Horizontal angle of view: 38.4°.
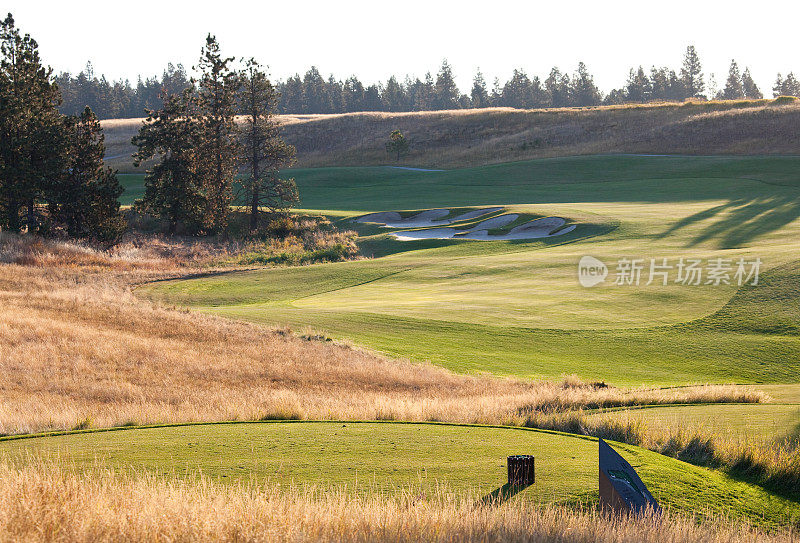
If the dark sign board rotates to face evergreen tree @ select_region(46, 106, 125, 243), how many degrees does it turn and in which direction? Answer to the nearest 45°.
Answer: approximately 135° to its right

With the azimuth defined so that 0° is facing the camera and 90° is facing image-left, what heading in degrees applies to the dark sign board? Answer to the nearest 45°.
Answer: approximately 0°

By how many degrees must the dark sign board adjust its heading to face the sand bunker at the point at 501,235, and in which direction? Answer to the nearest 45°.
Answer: approximately 180°

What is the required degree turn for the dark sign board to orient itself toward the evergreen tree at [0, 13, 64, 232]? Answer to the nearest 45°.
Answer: approximately 135° to its right

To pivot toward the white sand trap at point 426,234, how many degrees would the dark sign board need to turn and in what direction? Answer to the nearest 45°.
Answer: approximately 180°

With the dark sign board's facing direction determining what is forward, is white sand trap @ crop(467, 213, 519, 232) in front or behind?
behind
